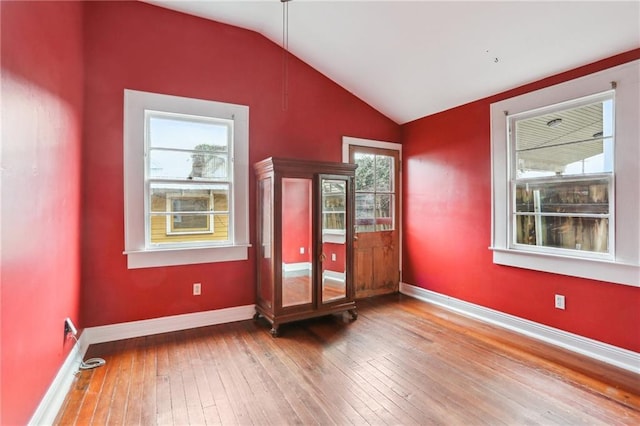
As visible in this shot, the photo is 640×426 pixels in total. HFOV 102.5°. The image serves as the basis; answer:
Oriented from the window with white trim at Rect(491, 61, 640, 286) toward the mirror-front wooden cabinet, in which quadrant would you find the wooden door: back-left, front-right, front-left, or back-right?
front-right

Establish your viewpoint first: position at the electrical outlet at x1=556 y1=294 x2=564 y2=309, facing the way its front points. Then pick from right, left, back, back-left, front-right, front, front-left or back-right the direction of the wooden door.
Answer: right

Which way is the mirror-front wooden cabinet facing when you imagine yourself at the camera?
facing the viewer and to the right of the viewer

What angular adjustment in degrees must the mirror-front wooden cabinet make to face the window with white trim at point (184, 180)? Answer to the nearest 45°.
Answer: approximately 135° to its right

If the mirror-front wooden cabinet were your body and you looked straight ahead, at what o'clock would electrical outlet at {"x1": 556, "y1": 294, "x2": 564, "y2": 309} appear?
The electrical outlet is roughly at 11 o'clock from the mirror-front wooden cabinet.

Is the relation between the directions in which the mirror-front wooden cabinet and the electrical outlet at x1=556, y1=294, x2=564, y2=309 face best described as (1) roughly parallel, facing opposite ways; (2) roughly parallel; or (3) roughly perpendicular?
roughly perpendicular

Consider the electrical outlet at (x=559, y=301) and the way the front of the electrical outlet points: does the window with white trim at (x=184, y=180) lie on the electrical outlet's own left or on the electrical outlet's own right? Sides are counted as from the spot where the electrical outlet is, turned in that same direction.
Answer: on the electrical outlet's own right

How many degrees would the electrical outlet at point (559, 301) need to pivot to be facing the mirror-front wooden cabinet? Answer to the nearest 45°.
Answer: approximately 45° to its right

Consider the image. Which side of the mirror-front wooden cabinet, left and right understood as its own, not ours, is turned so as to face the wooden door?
left

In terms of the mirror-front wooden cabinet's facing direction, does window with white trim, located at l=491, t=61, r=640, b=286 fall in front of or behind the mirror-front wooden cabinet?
in front
